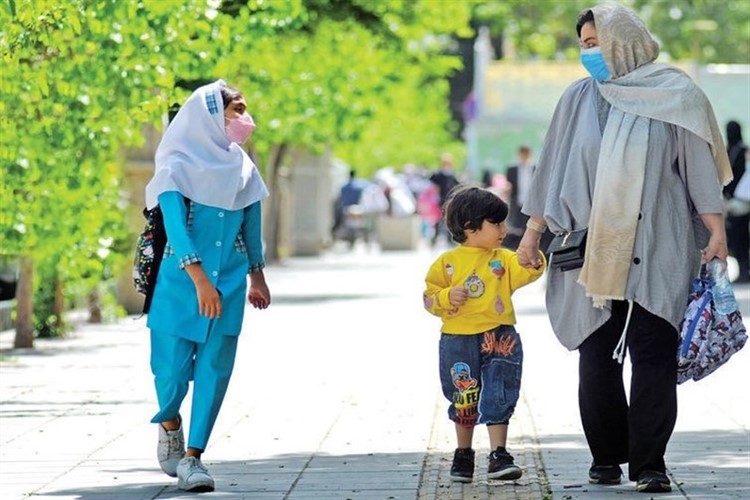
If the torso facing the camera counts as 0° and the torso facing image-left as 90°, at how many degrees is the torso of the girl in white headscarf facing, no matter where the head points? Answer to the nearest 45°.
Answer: approximately 315°

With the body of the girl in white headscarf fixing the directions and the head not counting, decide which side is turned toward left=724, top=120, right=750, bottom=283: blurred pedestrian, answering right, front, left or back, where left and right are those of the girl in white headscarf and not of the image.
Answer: left

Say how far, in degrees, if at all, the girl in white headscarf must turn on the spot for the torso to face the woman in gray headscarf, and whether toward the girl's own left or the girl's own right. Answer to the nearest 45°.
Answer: approximately 45° to the girl's own left

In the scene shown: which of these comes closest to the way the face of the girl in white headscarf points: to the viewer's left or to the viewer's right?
to the viewer's right
